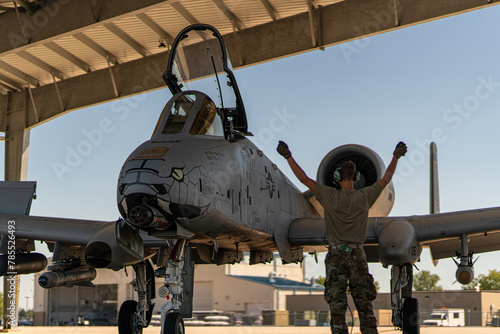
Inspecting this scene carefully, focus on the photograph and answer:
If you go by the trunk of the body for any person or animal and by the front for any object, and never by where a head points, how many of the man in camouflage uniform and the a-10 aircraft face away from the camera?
1

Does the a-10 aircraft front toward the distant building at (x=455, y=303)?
no

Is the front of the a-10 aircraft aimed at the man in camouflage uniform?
no

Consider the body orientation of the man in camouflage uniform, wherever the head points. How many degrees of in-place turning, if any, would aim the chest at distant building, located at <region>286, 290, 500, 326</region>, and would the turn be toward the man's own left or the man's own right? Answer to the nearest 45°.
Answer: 0° — they already face it

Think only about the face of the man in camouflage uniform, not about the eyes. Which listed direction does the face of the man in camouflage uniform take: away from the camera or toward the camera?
away from the camera

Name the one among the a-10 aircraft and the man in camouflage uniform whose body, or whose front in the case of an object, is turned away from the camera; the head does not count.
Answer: the man in camouflage uniform

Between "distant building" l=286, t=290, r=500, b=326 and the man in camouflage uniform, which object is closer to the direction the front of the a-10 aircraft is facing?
the man in camouflage uniform

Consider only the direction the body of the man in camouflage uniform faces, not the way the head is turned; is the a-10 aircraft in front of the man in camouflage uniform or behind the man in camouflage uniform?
in front

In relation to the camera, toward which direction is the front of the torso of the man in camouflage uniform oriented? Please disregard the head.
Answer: away from the camera
